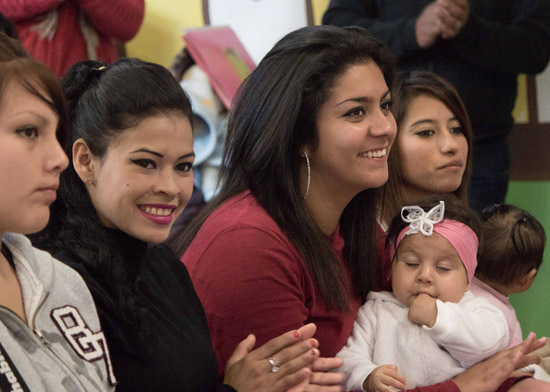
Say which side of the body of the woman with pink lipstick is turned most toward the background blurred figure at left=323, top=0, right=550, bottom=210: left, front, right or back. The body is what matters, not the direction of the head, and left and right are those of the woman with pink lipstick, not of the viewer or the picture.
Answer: left

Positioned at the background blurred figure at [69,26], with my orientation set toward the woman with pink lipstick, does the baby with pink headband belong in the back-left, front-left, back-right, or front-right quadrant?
front-left

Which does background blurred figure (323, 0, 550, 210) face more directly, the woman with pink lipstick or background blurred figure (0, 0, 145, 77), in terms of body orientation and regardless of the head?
the woman with pink lipstick

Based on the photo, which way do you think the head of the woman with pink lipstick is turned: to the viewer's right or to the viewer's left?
to the viewer's right

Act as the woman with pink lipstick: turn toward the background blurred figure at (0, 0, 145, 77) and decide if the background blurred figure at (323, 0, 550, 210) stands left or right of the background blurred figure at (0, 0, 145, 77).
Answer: right

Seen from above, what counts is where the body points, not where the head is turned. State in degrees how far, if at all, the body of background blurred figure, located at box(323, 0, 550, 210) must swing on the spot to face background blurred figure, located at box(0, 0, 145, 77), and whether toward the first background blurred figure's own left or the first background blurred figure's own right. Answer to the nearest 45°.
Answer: approximately 90° to the first background blurred figure's own right

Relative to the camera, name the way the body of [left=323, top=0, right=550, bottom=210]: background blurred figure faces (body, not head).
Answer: toward the camera

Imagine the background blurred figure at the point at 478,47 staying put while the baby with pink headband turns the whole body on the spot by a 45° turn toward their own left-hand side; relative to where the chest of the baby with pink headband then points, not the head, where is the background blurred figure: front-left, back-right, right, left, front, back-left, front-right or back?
back-left

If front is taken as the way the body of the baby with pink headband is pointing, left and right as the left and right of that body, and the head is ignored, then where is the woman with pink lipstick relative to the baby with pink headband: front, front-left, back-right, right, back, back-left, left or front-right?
front-right

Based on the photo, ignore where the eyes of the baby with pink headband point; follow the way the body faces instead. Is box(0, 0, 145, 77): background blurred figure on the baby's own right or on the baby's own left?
on the baby's own right

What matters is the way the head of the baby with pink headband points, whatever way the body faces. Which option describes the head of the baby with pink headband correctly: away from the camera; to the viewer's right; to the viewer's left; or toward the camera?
toward the camera

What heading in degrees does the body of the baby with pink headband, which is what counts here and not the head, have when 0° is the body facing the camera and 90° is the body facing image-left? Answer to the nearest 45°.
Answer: approximately 0°
